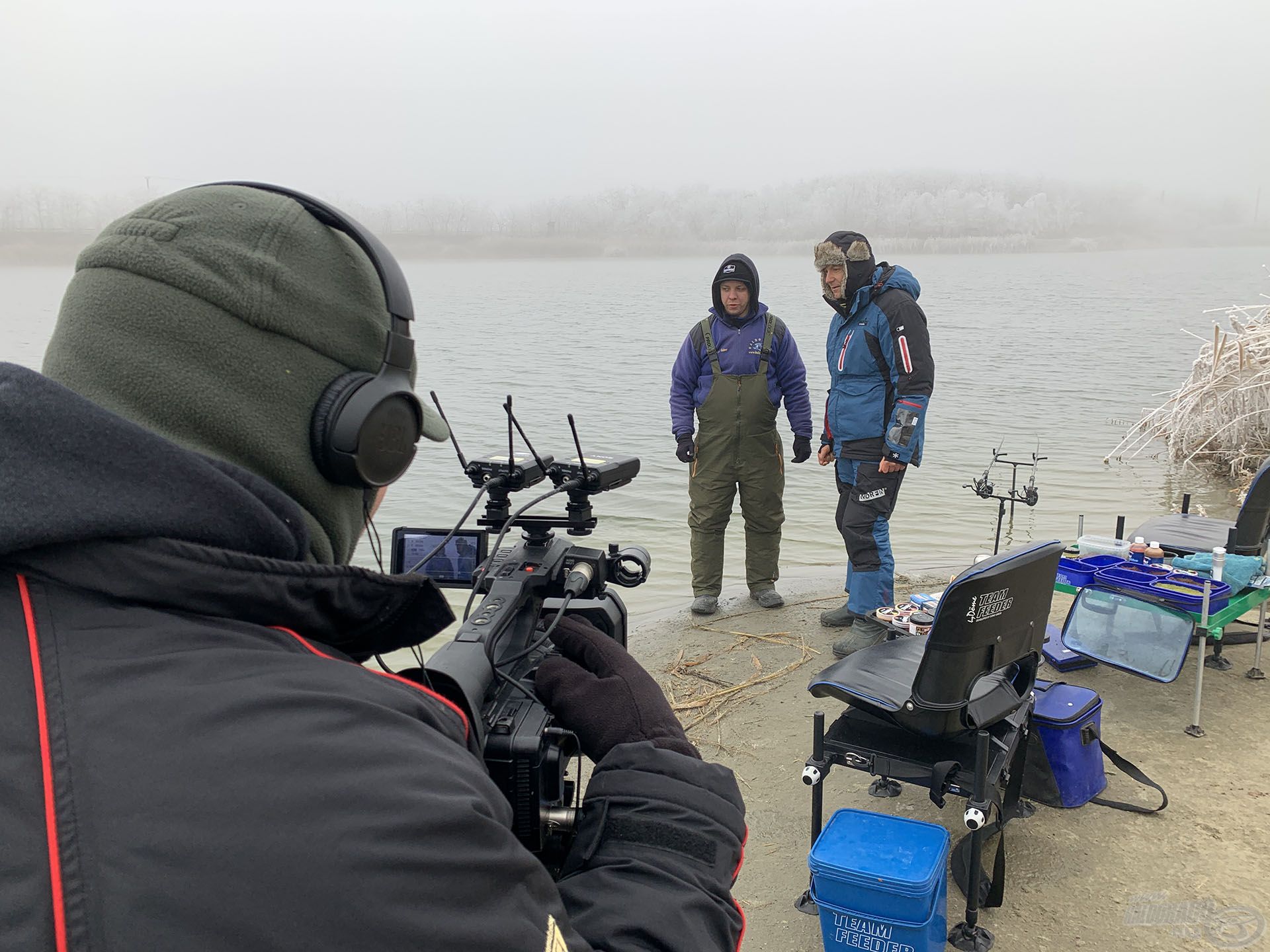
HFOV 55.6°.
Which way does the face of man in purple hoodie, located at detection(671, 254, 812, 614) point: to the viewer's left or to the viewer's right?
to the viewer's left

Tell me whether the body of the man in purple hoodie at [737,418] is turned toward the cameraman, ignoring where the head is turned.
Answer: yes

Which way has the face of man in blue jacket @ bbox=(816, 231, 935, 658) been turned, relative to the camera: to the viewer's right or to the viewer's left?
to the viewer's left

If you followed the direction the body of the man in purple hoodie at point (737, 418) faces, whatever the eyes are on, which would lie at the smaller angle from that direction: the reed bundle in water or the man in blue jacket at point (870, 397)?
the man in blue jacket

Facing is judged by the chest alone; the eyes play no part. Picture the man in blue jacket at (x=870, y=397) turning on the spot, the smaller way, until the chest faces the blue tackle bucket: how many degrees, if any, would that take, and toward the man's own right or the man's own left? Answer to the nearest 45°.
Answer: approximately 45° to the man's own left

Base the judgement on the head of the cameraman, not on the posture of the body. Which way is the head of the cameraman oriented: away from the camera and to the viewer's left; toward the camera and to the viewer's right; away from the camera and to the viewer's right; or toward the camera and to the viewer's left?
away from the camera and to the viewer's right

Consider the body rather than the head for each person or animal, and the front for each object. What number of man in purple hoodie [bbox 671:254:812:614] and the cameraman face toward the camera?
1

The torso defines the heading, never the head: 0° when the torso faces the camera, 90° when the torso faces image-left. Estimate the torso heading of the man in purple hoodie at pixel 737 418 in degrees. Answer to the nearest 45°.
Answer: approximately 0°

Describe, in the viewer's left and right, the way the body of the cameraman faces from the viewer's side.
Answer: facing away from the viewer and to the right of the viewer

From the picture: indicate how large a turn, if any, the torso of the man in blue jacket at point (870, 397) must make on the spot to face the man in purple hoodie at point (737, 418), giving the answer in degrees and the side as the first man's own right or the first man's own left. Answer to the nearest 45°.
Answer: approximately 90° to the first man's own right

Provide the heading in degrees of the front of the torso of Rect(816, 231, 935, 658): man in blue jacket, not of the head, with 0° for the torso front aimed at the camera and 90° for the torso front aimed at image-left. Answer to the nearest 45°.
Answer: approximately 45°
